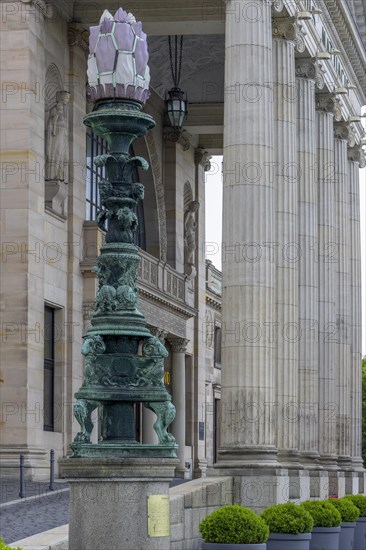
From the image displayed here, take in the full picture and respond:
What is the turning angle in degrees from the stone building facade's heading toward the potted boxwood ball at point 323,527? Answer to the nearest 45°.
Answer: approximately 45° to its right
